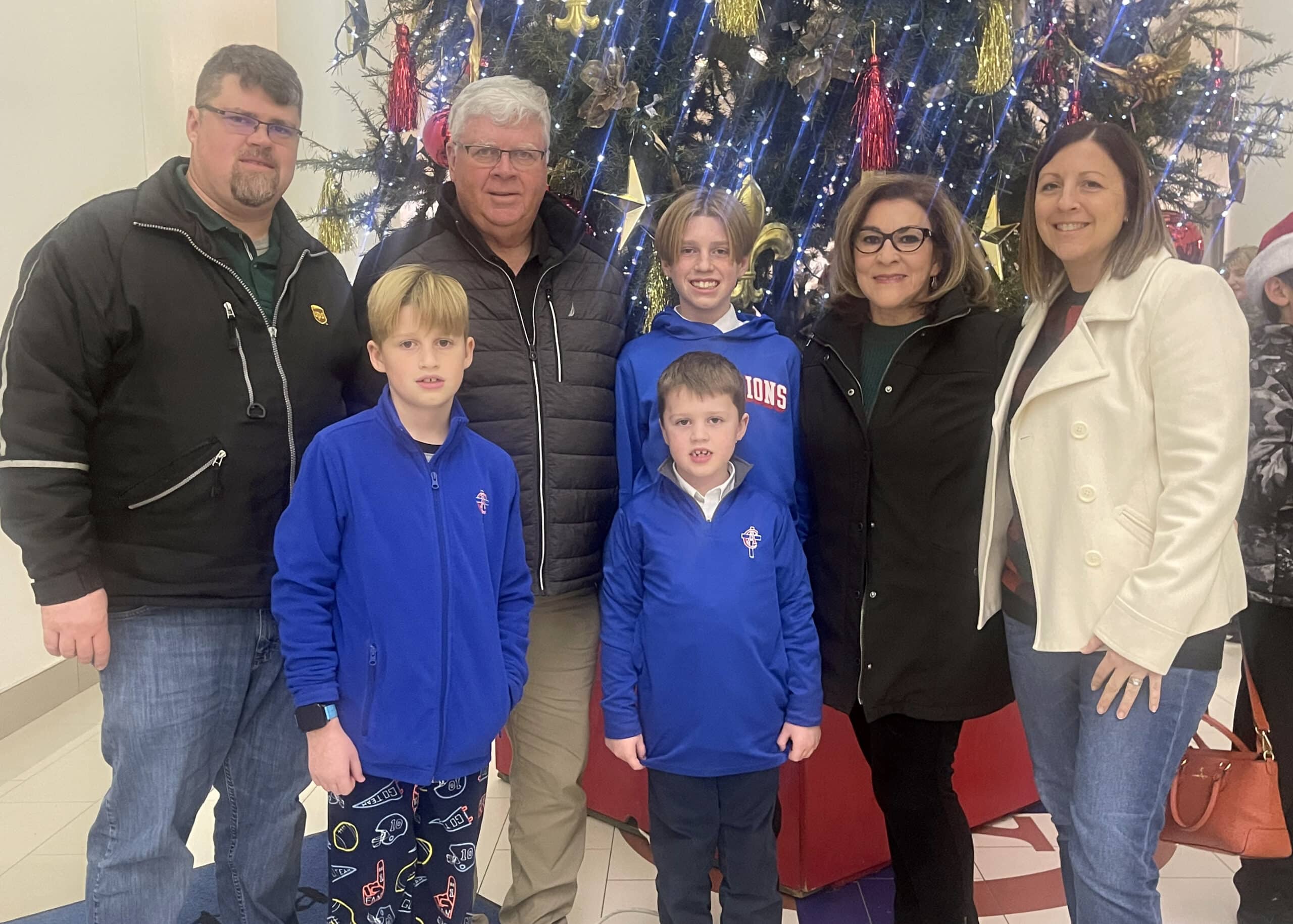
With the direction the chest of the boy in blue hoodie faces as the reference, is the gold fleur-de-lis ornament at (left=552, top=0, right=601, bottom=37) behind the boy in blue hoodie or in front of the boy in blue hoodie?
behind

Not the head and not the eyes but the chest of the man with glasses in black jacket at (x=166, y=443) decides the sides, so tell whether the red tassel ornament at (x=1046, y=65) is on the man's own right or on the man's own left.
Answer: on the man's own left

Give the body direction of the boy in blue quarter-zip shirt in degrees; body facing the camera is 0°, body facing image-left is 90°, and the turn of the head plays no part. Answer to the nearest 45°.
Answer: approximately 0°

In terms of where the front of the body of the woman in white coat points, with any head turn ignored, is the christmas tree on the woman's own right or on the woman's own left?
on the woman's own right
